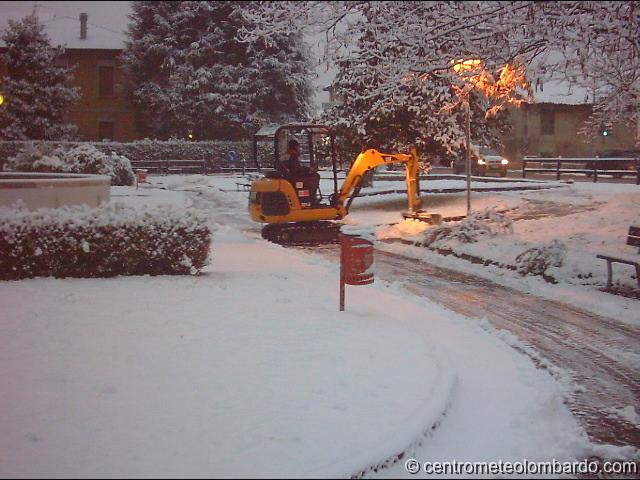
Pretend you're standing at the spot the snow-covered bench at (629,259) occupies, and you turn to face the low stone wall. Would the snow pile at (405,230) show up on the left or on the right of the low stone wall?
right

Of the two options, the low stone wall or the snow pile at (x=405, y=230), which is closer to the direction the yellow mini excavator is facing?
the snow pile

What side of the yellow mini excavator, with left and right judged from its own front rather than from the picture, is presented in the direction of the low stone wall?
back

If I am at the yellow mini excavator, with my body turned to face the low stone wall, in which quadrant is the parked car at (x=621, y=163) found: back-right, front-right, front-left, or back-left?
back-right

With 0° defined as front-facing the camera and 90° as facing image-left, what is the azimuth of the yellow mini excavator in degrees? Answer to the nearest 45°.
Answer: approximately 270°

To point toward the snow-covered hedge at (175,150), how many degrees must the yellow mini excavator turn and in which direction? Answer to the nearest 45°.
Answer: approximately 90° to its left
